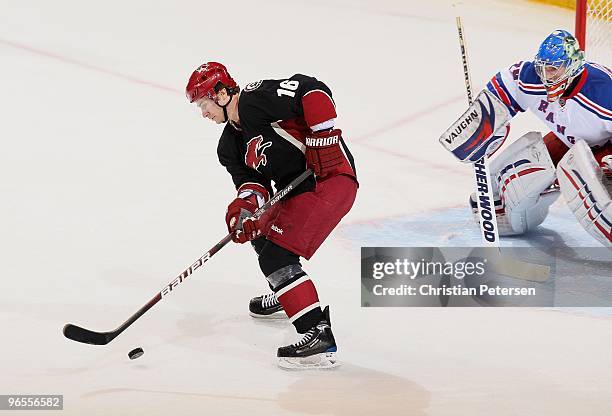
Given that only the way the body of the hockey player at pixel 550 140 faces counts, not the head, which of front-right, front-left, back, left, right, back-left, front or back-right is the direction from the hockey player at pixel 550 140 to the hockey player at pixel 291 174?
front

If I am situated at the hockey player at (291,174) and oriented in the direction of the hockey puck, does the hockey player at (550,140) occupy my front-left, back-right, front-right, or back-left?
back-right

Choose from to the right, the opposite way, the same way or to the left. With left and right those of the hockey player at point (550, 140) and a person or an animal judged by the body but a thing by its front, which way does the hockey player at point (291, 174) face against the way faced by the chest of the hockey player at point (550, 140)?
the same way

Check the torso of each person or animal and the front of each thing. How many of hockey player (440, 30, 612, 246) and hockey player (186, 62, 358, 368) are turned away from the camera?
0

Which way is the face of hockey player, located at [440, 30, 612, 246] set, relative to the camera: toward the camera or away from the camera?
toward the camera

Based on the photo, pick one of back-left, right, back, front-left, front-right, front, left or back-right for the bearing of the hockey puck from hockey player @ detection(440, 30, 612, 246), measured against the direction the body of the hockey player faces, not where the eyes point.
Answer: front

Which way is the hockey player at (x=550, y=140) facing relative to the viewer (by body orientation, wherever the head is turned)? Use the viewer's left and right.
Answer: facing the viewer and to the left of the viewer

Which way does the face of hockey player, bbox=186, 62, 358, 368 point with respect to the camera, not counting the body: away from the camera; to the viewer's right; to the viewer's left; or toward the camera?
to the viewer's left
